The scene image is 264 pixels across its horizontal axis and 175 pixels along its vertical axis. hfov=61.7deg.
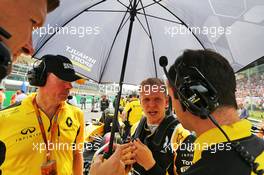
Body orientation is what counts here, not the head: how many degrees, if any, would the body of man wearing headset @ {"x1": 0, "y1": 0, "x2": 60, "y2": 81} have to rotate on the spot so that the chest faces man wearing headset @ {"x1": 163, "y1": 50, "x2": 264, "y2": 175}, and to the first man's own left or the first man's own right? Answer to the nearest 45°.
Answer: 0° — they already face them

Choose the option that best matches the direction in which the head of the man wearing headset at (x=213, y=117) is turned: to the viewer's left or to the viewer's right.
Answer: to the viewer's left

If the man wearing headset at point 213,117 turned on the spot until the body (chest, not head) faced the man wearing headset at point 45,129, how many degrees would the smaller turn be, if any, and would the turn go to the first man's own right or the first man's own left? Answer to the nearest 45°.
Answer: approximately 45° to the first man's own left

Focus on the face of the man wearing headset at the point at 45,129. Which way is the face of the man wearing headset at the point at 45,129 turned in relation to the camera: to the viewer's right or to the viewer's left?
to the viewer's right

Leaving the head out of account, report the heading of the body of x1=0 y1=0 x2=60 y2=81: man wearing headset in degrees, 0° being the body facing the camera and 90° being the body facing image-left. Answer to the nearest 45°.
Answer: approximately 270°

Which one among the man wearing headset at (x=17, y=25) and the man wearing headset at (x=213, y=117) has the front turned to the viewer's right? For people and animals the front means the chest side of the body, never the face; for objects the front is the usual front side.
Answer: the man wearing headset at (x=17, y=25)

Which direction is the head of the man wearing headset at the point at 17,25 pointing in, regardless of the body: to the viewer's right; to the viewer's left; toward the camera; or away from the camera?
to the viewer's right

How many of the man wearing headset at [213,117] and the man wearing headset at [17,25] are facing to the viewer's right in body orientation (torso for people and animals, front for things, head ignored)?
1

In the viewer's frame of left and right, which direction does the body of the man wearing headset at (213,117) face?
facing away from the viewer and to the left of the viewer
